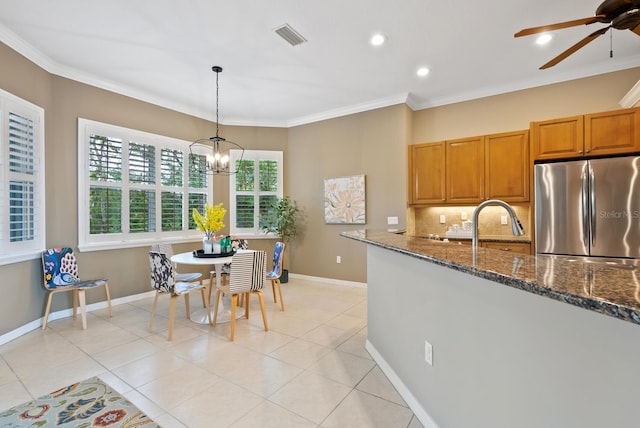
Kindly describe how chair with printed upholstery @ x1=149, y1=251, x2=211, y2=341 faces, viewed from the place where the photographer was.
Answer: facing away from the viewer and to the right of the viewer

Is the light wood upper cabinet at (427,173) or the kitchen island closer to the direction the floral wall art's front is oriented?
the kitchen island

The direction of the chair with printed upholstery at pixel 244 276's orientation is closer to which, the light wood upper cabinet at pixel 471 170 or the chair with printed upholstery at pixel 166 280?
the chair with printed upholstery

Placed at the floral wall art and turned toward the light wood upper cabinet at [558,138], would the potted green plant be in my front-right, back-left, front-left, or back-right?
back-right

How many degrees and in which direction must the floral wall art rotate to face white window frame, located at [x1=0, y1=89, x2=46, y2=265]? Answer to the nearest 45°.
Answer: approximately 45° to its right

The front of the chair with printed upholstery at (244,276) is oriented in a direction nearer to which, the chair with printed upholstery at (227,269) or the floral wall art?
the chair with printed upholstery

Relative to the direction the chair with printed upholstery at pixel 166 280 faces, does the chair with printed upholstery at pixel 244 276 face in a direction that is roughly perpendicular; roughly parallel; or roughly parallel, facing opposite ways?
roughly perpendicular

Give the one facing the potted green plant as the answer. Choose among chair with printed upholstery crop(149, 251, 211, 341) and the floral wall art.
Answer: the chair with printed upholstery

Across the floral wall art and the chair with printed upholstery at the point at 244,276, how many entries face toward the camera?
1

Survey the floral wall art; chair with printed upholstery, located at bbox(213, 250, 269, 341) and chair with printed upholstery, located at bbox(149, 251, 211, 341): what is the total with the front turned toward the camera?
1

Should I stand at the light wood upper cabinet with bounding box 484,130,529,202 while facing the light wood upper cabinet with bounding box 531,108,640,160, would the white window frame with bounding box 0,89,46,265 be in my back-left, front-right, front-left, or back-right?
back-right

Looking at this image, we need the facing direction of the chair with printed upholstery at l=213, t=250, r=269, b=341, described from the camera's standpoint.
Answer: facing away from the viewer and to the left of the viewer

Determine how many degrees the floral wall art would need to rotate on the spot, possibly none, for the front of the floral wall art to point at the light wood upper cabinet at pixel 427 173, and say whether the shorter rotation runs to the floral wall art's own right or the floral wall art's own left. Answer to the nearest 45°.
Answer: approximately 90° to the floral wall art's own left
